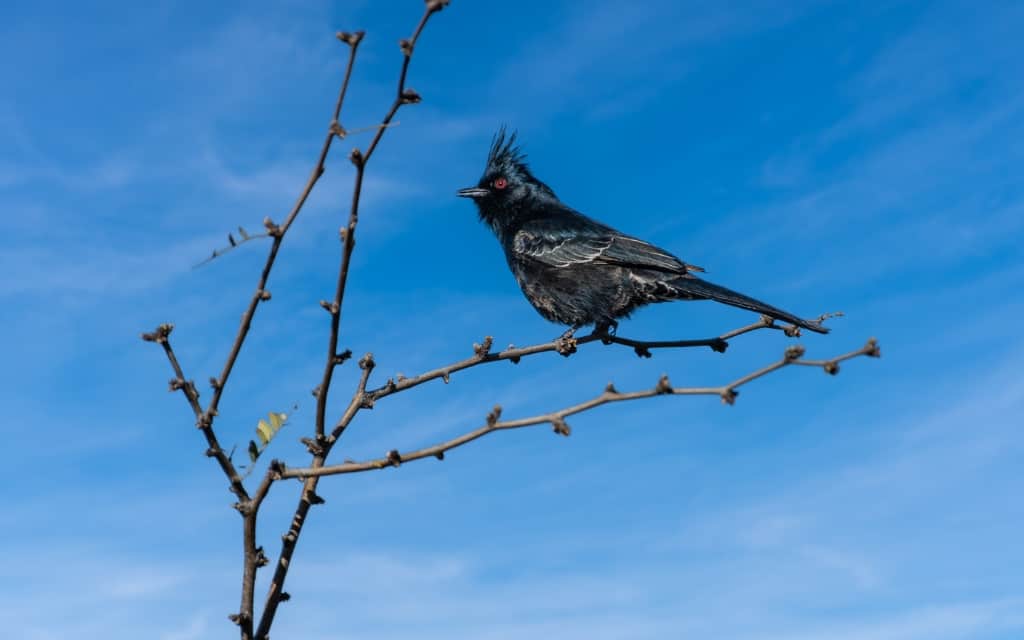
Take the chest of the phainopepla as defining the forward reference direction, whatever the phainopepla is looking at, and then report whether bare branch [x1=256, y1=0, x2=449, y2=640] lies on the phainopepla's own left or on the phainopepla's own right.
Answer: on the phainopepla's own left

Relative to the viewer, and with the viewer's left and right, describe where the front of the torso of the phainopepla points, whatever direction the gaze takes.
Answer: facing to the left of the viewer
